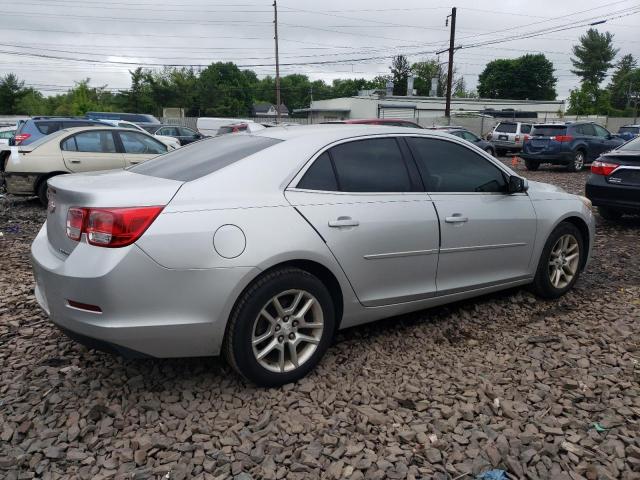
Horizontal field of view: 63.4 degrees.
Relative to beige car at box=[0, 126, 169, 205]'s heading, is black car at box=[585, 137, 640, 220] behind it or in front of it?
in front

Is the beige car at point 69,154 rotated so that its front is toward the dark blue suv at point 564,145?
yes

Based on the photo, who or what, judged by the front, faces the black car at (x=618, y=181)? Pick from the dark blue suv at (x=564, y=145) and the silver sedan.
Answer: the silver sedan

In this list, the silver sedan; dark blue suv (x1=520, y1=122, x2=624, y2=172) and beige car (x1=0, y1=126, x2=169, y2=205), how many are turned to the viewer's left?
0

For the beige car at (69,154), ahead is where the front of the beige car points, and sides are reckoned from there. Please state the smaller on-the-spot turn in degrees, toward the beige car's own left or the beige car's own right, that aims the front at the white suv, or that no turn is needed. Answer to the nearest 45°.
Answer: approximately 45° to the beige car's own left

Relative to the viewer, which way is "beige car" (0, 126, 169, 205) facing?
to the viewer's right

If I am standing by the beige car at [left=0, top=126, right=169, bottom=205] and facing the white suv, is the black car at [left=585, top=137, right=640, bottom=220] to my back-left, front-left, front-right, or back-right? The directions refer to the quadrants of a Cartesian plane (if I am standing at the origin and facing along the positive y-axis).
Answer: front-right

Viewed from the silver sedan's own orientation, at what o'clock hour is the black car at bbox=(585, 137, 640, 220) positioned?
The black car is roughly at 12 o'clock from the silver sedan.

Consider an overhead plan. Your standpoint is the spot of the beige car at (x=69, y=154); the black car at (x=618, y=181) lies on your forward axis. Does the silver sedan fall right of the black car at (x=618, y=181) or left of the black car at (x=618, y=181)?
right

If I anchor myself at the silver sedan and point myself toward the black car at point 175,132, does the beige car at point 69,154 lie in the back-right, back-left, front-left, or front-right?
front-left

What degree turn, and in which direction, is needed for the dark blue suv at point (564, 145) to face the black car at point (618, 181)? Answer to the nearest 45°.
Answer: approximately 135° to its right

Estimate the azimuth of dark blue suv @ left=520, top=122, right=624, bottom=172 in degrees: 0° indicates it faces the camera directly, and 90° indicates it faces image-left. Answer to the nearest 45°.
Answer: approximately 225°

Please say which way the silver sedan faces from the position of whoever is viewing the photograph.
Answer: facing away from the viewer and to the right of the viewer

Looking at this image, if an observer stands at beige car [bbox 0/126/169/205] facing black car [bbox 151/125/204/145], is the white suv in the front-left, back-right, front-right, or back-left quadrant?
front-right

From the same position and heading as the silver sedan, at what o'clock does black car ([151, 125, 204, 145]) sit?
The black car is roughly at 10 o'clock from the silver sedan.
